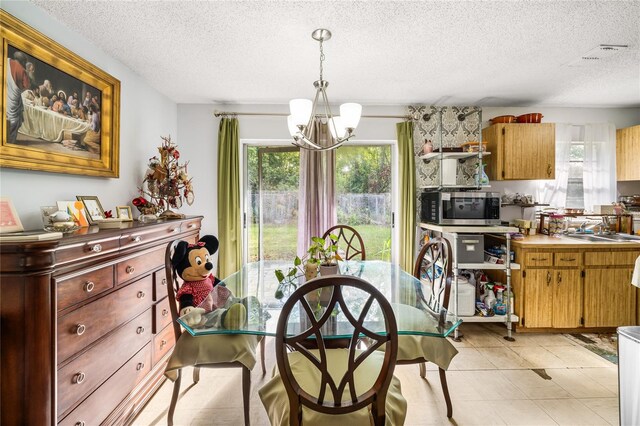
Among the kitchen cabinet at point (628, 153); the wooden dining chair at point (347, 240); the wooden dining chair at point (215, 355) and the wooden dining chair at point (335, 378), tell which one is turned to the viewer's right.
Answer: the wooden dining chair at point (215, 355)

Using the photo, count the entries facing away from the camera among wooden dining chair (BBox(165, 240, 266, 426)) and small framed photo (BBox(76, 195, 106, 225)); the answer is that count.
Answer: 0

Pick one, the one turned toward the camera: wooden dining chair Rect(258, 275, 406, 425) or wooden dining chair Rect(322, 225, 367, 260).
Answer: wooden dining chair Rect(322, 225, 367, 260)

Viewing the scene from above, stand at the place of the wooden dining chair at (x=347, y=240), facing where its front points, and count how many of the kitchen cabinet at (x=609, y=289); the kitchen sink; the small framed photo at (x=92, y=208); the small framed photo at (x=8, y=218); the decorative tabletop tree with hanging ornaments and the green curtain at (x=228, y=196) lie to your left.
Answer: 2

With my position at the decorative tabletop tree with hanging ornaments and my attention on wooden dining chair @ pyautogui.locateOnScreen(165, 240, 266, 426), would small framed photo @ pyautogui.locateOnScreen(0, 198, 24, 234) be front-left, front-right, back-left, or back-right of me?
front-right

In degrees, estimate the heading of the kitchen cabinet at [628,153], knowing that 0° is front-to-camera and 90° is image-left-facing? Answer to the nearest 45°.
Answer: approximately 45°

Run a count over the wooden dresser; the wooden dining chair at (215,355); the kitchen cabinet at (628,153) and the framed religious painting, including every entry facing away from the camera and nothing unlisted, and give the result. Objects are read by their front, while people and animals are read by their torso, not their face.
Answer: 0

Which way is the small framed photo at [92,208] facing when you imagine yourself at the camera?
facing the viewer and to the right of the viewer

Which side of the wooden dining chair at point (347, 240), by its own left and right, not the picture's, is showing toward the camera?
front

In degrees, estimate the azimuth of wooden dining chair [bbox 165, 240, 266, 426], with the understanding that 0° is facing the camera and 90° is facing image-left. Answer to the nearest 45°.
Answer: approximately 270°

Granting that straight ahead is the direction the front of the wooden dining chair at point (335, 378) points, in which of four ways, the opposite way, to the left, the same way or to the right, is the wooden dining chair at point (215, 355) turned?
to the right

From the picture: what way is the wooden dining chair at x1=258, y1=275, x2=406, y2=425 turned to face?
away from the camera

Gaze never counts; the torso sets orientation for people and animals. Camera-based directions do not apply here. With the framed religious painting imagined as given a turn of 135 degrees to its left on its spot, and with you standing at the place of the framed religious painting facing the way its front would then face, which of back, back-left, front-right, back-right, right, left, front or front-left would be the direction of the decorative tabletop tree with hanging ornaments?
front-right
